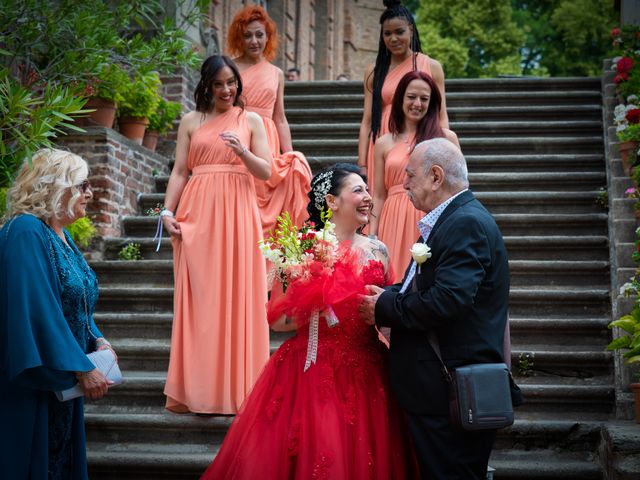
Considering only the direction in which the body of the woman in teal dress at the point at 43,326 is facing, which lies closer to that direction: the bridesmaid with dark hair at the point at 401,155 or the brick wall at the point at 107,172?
the bridesmaid with dark hair

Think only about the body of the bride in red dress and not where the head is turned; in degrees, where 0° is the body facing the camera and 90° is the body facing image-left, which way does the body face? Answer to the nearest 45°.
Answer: approximately 315°

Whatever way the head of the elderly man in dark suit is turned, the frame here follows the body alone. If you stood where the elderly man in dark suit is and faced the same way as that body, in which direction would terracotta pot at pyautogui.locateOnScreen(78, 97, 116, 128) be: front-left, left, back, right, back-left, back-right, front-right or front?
front-right

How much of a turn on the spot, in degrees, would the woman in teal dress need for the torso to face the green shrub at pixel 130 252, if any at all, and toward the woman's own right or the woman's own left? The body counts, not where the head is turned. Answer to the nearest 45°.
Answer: approximately 90° to the woman's own left

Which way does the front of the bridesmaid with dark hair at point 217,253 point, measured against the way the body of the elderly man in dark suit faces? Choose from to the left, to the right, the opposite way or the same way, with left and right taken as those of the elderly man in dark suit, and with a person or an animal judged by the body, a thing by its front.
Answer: to the left

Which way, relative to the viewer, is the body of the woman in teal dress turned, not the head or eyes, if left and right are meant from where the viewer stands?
facing to the right of the viewer

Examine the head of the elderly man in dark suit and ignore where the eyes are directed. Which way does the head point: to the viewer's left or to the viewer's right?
to the viewer's left

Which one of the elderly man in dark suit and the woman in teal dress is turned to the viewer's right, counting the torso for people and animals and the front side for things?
the woman in teal dress

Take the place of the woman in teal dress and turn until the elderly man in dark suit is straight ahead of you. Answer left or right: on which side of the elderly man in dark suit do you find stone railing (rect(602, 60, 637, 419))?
left

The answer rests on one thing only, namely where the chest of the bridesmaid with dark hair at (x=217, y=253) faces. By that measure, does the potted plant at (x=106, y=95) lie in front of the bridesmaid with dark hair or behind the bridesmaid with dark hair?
behind

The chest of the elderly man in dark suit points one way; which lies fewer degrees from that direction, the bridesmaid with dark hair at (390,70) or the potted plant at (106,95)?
the potted plant
